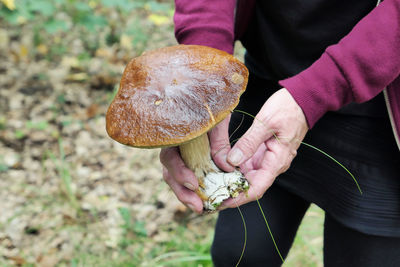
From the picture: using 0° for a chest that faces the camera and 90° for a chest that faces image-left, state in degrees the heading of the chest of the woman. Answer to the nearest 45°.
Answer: approximately 45°
